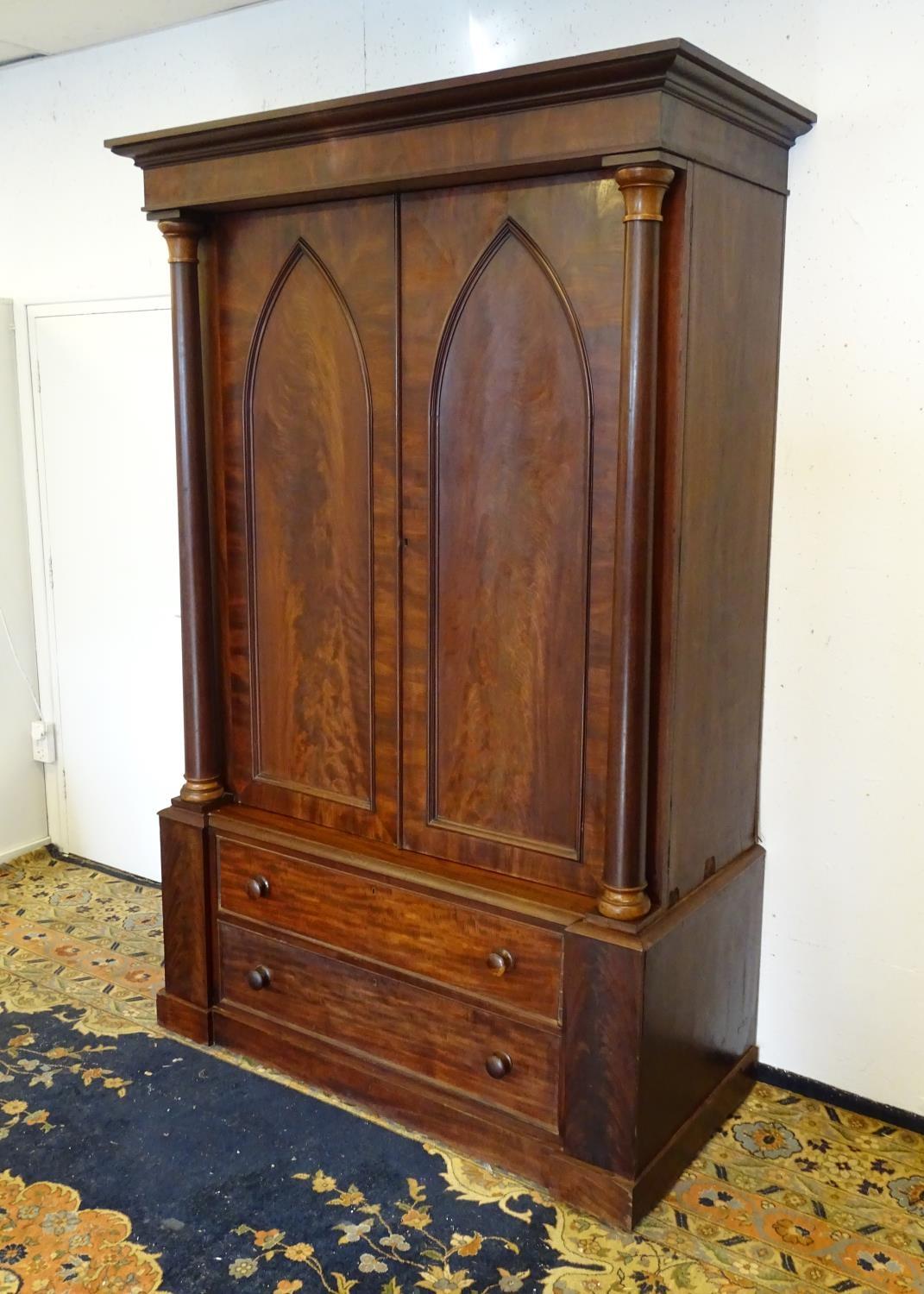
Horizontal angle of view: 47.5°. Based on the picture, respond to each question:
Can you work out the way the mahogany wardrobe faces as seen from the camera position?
facing the viewer and to the left of the viewer

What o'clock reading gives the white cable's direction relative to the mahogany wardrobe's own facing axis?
The white cable is roughly at 3 o'clock from the mahogany wardrobe.

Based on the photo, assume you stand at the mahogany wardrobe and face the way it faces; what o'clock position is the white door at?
The white door is roughly at 3 o'clock from the mahogany wardrobe.
